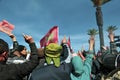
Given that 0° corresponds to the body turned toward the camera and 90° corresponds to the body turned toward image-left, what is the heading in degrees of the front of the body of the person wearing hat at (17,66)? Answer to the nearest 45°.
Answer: approximately 180°

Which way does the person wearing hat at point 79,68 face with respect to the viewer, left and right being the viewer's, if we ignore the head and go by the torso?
facing away from the viewer

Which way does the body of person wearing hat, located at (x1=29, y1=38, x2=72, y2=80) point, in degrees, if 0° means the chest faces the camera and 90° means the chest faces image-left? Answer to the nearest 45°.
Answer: approximately 180°

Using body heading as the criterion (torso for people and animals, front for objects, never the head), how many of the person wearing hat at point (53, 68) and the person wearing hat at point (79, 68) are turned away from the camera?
2

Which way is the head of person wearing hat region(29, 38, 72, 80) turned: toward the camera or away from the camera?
away from the camera
